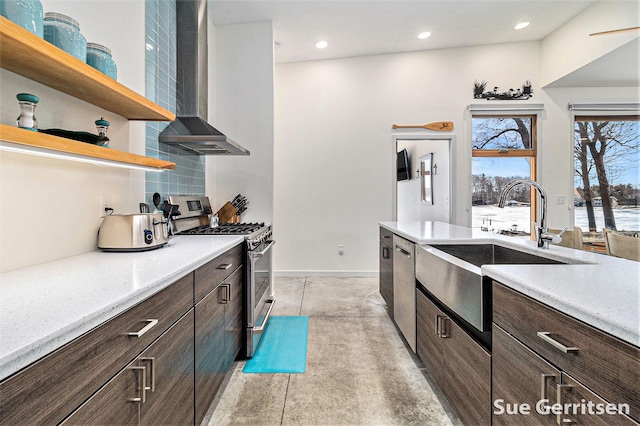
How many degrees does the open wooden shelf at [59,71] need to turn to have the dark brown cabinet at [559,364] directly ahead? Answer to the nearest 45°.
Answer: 0° — it already faces it

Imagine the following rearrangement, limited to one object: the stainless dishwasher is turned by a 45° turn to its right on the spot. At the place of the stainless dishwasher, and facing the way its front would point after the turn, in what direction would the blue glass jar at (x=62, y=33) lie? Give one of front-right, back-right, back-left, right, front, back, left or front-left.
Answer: left

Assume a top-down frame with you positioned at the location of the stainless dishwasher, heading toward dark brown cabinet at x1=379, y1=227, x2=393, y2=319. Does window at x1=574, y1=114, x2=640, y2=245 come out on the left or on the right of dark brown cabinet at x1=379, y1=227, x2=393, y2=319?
right

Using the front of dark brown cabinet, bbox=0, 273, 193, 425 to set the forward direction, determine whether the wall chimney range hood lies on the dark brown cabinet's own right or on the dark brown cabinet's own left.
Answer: on the dark brown cabinet's own left

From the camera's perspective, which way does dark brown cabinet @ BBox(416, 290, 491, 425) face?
to the viewer's left

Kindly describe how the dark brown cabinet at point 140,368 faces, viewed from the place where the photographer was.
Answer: facing the viewer and to the right of the viewer

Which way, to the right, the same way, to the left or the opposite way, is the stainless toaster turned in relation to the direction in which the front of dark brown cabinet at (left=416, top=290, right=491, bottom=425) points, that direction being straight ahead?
the opposite way

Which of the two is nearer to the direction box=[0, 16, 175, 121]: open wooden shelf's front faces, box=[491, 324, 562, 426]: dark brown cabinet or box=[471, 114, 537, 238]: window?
the dark brown cabinet

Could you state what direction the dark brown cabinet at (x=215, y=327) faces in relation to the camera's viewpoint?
facing to the right of the viewer

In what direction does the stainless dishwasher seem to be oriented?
to the viewer's left

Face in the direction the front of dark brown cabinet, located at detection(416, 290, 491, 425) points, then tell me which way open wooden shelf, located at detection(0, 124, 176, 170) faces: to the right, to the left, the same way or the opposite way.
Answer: the opposite way

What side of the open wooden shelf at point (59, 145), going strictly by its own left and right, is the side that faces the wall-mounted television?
left
